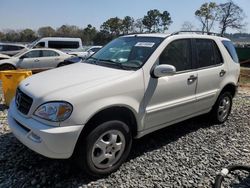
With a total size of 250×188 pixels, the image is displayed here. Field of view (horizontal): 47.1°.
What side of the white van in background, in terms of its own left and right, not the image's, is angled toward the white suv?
left

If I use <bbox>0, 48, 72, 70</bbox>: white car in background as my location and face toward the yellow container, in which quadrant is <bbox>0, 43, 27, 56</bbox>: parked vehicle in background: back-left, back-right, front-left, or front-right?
back-right

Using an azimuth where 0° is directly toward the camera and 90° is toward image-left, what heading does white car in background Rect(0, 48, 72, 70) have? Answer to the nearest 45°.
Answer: approximately 90°

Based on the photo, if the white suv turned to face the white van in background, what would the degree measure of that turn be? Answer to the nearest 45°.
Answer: approximately 135° to its right

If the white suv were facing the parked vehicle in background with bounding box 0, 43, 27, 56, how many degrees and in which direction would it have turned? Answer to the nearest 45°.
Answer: approximately 90° to its right

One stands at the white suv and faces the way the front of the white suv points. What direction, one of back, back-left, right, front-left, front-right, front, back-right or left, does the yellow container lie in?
right

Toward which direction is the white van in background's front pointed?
to the viewer's left

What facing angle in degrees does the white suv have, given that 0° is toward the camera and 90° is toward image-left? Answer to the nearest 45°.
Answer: approximately 45°

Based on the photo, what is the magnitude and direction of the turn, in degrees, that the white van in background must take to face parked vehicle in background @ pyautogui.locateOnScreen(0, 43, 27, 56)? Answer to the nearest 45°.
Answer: approximately 45° to its left

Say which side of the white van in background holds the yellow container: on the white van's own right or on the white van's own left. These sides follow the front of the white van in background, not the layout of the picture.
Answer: on the white van's own left

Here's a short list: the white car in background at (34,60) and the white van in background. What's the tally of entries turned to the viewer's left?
2

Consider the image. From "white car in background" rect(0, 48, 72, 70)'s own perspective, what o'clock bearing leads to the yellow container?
The yellow container is roughly at 9 o'clock from the white car in background.

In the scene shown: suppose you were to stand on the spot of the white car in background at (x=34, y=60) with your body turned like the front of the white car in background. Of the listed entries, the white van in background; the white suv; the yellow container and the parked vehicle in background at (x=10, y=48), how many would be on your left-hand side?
2
